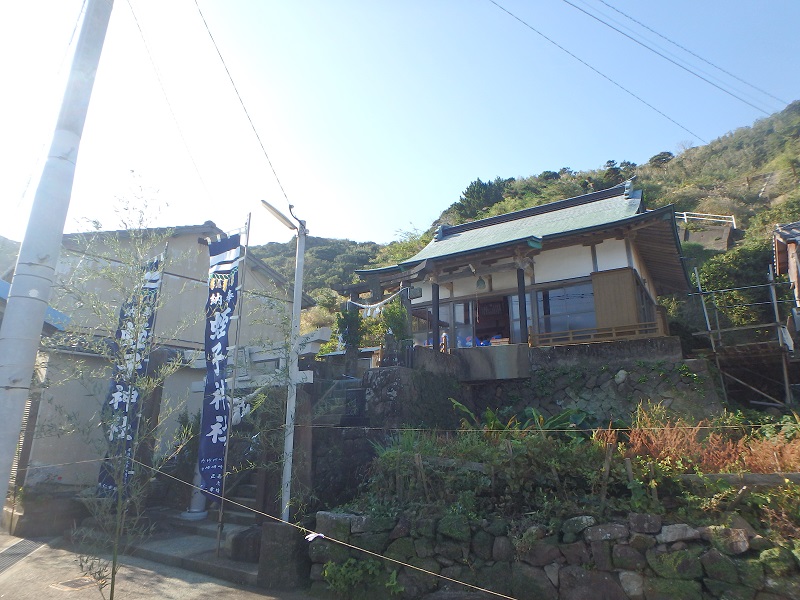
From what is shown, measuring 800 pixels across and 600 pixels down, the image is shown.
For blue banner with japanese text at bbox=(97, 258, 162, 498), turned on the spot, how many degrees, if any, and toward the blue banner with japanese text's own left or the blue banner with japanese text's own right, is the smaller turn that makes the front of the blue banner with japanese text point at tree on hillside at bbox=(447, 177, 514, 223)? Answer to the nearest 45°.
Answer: approximately 135° to the blue banner with japanese text's own left

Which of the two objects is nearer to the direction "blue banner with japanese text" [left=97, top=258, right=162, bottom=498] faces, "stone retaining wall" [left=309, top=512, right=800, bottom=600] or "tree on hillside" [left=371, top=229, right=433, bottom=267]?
the stone retaining wall

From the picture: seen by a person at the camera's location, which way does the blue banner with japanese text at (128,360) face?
facing the viewer

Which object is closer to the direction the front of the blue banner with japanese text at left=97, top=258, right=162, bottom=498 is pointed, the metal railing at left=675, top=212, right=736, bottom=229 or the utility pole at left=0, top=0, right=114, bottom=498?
the utility pole

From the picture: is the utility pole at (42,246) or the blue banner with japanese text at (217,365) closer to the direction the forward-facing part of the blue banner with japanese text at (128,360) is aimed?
the utility pole

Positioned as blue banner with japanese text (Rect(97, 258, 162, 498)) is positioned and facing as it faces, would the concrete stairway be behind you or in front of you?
in front

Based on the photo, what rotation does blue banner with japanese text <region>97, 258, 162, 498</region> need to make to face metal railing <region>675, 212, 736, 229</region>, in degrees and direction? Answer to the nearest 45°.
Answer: approximately 90° to its left

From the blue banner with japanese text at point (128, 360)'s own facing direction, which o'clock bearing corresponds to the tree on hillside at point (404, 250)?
The tree on hillside is roughly at 7 o'clock from the blue banner with japanese text.

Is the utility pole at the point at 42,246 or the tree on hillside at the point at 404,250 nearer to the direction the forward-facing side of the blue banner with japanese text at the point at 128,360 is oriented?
the utility pole
